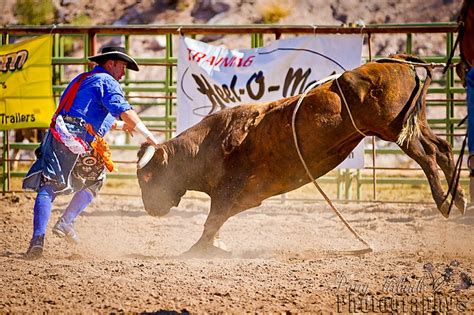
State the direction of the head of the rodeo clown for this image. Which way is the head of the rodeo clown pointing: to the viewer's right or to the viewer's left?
to the viewer's right

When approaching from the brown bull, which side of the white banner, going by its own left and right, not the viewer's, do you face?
front

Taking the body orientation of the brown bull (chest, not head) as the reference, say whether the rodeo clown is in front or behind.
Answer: in front

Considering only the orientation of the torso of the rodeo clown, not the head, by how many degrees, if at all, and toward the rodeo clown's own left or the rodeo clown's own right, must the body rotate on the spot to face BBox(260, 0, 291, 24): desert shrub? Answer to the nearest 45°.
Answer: approximately 90° to the rodeo clown's own left

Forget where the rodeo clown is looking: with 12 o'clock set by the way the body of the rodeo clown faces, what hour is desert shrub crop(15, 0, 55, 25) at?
The desert shrub is roughly at 9 o'clock from the rodeo clown.

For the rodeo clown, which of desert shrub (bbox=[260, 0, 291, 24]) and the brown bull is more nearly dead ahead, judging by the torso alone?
the brown bull

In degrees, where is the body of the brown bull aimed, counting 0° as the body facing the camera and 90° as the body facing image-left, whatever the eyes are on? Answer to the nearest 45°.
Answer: approximately 90°

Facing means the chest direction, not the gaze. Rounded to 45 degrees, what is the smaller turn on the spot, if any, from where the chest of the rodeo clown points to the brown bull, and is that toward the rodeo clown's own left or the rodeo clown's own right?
0° — they already face it

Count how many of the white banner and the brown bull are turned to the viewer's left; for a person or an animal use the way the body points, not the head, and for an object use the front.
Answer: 1

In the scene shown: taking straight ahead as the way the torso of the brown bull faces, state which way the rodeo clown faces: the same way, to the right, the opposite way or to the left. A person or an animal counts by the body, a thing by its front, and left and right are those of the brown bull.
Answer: the opposite way

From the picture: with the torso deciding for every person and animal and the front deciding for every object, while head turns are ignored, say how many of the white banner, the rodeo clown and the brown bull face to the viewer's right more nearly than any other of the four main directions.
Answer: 1

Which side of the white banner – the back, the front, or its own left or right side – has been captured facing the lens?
front

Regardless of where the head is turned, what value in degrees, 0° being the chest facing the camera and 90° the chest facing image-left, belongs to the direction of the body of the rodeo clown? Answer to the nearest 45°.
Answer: approximately 270°
